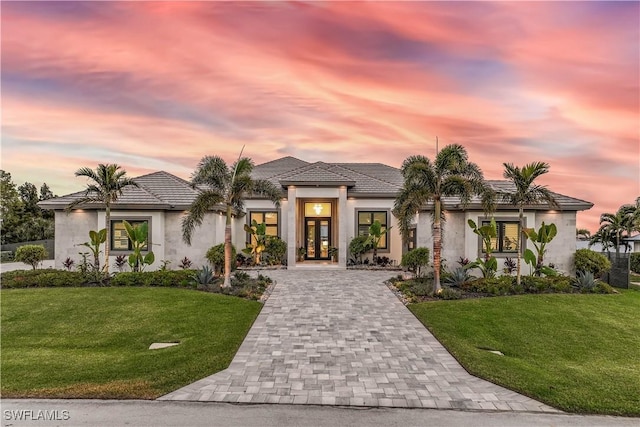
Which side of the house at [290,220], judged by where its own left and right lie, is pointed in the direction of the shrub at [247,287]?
front

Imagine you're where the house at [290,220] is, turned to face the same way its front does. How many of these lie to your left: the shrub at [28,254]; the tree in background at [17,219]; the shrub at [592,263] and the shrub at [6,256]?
1

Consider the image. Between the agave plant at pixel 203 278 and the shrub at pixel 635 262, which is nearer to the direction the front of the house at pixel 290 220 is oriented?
the agave plant

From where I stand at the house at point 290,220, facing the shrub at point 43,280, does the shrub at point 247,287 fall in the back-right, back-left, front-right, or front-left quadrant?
front-left

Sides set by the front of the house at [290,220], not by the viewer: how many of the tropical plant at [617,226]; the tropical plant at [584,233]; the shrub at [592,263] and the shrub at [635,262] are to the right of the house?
0

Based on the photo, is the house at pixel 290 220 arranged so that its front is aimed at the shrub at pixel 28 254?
no

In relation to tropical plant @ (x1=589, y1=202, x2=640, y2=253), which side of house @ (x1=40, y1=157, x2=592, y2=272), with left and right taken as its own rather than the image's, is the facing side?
left

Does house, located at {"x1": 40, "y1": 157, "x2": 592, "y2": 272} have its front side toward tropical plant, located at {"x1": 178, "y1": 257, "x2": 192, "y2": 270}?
no

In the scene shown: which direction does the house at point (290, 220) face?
toward the camera

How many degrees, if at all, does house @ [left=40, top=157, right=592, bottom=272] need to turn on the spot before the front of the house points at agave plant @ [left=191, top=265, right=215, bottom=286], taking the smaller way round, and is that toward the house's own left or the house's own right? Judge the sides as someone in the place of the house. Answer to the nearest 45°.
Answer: approximately 45° to the house's own right
